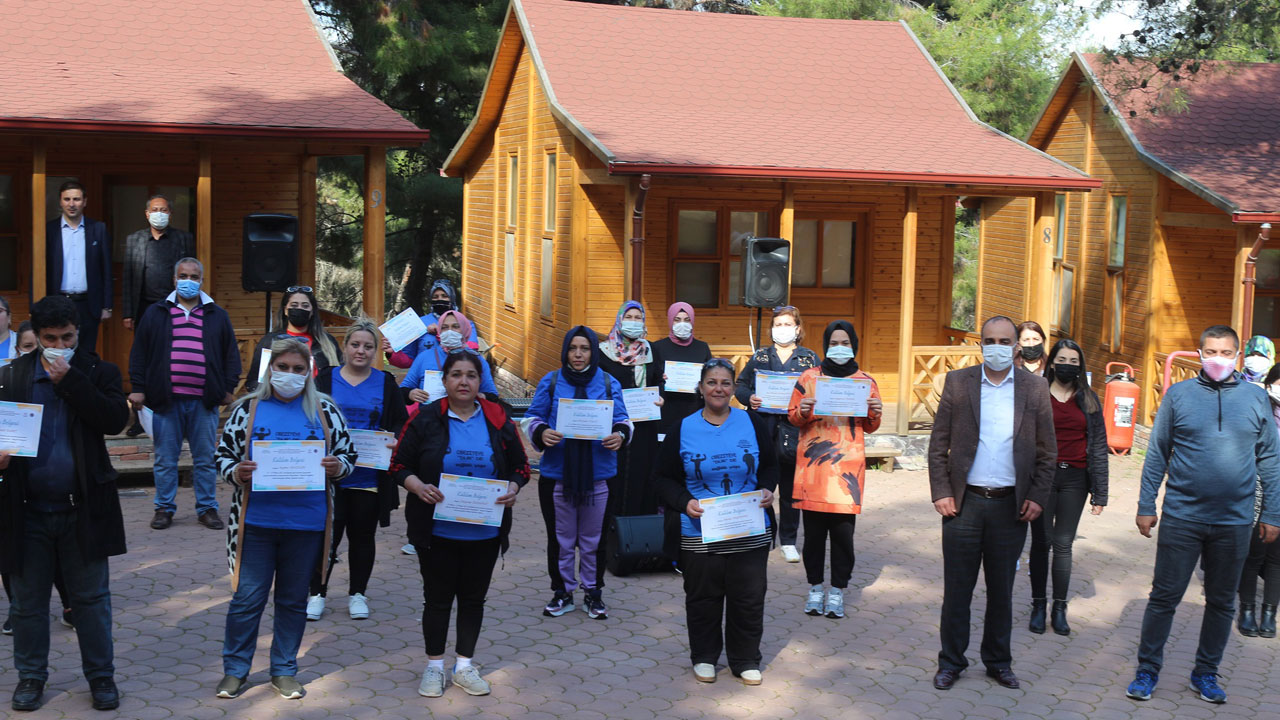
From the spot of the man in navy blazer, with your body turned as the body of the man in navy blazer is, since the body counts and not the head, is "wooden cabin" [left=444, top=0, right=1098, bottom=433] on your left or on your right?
on your left

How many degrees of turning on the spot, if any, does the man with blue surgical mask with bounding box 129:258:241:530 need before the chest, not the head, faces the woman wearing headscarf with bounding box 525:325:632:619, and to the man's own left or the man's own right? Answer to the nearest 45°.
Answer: approximately 45° to the man's own left

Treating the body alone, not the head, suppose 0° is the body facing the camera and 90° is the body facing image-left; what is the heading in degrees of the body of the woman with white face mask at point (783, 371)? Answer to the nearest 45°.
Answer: approximately 0°

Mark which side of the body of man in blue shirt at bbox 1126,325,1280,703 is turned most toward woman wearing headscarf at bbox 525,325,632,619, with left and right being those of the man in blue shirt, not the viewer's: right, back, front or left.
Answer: right

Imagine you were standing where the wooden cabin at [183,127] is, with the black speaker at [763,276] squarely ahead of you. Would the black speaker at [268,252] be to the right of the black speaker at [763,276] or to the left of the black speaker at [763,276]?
right

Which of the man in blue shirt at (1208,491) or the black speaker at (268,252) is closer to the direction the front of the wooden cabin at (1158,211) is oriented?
the man in blue shirt

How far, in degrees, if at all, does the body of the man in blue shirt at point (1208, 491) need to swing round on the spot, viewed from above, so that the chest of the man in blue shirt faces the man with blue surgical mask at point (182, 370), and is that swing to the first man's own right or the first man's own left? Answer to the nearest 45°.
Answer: approximately 90° to the first man's own right

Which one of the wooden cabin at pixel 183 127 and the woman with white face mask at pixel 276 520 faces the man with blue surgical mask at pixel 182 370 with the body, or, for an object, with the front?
the wooden cabin
